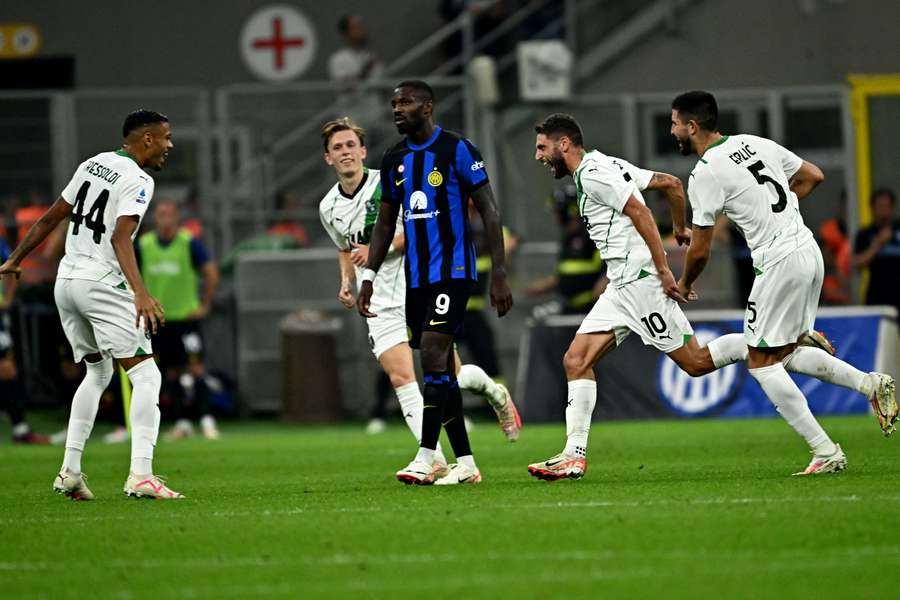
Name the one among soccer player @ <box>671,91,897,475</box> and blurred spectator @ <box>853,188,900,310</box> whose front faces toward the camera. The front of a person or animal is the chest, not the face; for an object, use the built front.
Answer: the blurred spectator

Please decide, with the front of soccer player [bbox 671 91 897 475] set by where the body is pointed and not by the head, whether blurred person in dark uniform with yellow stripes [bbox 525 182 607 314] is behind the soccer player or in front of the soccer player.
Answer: in front

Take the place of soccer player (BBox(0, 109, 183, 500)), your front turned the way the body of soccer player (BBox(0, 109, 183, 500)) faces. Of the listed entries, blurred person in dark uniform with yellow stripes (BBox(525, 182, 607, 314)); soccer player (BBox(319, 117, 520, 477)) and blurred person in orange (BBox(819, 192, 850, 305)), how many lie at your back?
0

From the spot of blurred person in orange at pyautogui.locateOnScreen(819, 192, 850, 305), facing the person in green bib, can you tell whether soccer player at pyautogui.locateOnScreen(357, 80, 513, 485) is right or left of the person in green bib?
left

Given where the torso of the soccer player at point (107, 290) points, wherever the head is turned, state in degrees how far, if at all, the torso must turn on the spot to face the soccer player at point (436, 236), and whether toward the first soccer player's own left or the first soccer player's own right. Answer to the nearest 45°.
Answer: approximately 45° to the first soccer player's own right

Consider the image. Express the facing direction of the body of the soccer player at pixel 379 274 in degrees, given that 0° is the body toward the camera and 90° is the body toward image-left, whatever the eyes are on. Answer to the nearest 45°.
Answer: approximately 45°

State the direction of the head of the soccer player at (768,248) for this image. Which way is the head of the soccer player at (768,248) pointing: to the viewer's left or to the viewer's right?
to the viewer's left

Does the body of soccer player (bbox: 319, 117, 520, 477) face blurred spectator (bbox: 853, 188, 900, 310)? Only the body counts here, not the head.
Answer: no

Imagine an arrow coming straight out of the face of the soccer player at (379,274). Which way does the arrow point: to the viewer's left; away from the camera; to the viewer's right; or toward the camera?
toward the camera

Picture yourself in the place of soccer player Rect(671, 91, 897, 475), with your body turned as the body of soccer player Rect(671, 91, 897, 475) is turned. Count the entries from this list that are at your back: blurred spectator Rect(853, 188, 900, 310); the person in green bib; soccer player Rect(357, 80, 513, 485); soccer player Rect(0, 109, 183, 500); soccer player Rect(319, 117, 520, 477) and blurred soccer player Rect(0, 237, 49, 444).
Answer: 0

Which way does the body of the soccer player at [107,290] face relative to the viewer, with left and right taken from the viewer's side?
facing away from the viewer and to the right of the viewer

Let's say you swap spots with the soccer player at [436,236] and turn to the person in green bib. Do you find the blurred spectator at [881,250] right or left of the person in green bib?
right

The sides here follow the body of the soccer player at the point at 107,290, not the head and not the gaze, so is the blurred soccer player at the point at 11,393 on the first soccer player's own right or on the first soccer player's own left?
on the first soccer player's own left

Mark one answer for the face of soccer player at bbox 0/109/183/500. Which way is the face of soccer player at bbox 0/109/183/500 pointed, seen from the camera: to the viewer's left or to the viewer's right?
to the viewer's right

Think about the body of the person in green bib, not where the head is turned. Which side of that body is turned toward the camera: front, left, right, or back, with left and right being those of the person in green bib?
front
